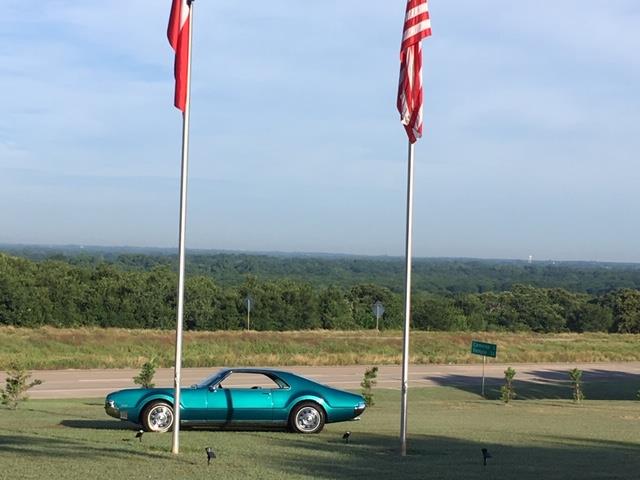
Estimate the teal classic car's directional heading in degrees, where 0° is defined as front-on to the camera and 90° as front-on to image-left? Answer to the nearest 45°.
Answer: approximately 90°

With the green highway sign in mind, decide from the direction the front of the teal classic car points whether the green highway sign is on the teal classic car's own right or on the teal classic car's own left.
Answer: on the teal classic car's own right

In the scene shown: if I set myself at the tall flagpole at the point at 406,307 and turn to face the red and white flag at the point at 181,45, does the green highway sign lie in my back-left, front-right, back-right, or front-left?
back-right

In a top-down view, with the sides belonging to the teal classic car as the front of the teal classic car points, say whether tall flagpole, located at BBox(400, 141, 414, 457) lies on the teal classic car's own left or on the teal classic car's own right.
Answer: on the teal classic car's own left
